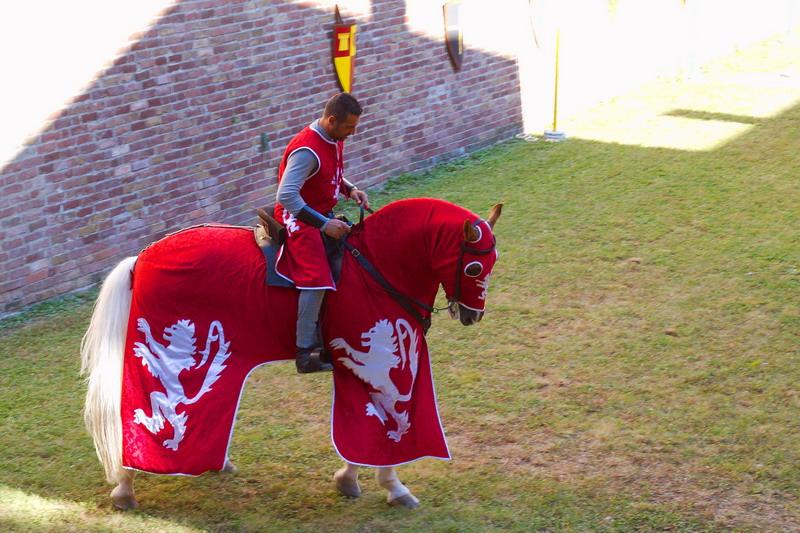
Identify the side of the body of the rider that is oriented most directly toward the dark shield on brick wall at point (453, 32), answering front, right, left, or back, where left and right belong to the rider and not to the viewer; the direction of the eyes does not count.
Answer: left

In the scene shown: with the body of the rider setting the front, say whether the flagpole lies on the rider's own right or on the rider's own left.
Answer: on the rider's own left

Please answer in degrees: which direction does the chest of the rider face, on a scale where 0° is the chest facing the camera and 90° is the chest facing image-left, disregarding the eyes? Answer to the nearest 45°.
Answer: approximately 270°

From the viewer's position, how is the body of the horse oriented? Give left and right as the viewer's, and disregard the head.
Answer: facing to the right of the viewer
